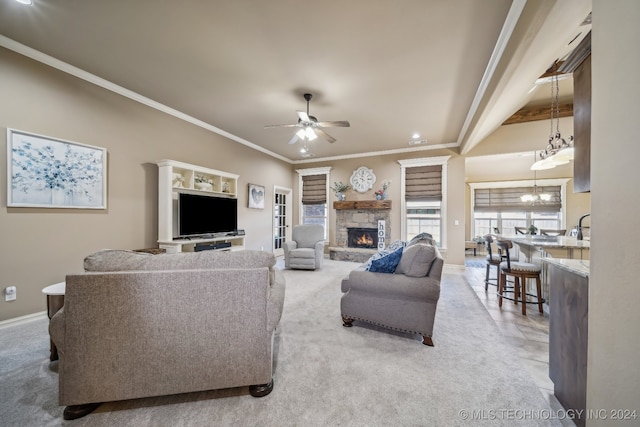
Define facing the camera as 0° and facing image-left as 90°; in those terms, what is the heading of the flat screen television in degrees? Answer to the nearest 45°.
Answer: approximately 315°

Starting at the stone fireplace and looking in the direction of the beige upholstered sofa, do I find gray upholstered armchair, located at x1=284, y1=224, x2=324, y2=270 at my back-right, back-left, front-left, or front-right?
front-right

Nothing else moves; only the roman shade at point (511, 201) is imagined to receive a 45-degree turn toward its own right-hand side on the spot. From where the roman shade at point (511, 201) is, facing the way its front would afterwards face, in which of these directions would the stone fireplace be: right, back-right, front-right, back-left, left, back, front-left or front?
front

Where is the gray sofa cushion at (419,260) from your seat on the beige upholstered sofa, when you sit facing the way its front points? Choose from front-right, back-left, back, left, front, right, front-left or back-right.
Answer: right

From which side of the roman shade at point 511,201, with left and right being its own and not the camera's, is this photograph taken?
front

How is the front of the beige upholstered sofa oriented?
away from the camera

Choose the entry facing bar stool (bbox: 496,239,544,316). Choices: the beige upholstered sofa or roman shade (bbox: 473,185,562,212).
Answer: the roman shade

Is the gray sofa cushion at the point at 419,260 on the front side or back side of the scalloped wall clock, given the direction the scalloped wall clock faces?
on the front side

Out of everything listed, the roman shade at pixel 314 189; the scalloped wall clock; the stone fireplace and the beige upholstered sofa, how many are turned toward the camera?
3

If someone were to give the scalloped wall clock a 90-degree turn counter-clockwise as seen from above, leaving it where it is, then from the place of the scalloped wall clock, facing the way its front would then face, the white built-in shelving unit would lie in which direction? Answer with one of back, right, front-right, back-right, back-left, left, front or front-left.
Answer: back-right

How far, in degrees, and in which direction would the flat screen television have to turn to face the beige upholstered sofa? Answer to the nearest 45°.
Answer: approximately 45° to its right

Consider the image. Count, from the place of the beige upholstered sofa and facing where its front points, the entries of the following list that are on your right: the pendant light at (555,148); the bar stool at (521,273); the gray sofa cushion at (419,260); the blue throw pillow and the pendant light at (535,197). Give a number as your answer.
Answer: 5

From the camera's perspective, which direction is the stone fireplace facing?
toward the camera

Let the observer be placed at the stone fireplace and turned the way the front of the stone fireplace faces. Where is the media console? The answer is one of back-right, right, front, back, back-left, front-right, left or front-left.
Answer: front-right

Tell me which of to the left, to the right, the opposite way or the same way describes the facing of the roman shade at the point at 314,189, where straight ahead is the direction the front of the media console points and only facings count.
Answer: to the right

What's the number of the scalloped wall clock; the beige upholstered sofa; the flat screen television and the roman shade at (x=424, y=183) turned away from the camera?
1

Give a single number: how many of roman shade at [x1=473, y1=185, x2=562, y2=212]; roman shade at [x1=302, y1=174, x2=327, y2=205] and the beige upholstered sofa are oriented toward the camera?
2

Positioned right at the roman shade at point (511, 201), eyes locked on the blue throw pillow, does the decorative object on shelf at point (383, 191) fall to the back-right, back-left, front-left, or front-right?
front-right

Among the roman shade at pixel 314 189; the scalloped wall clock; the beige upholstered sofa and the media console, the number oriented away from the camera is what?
1

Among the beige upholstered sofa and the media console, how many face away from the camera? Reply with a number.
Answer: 1

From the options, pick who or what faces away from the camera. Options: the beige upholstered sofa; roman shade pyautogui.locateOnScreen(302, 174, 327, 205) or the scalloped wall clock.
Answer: the beige upholstered sofa

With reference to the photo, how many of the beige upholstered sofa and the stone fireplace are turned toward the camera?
1

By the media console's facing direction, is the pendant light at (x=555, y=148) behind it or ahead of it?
ahead

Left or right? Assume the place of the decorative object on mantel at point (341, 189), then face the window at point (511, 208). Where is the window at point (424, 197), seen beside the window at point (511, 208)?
right
